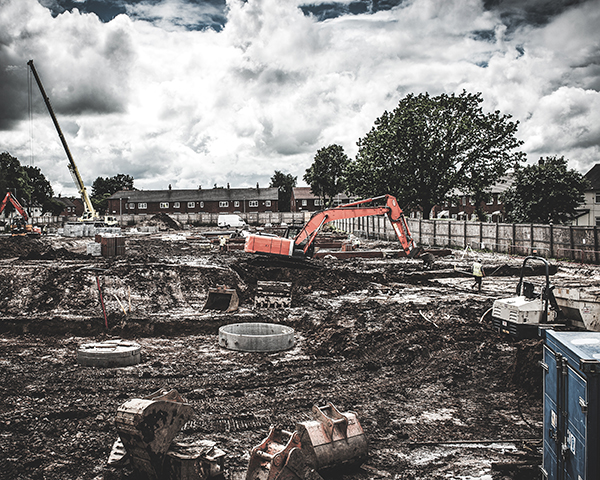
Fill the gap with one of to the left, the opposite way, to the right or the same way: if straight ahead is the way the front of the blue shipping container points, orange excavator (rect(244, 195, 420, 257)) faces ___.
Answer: the opposite way

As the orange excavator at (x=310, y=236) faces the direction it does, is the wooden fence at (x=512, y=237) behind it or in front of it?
in front

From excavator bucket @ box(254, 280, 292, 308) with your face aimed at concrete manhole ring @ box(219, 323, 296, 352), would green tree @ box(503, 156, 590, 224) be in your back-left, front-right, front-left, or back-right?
back-left

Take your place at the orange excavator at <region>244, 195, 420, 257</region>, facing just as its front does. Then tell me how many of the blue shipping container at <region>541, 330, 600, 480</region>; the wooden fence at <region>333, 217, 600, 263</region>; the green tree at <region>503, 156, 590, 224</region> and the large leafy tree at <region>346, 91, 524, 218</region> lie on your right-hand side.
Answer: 1

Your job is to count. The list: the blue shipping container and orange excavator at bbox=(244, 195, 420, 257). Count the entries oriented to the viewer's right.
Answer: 1

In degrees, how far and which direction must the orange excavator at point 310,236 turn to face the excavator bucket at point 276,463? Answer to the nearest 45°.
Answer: approximately 90° to its right

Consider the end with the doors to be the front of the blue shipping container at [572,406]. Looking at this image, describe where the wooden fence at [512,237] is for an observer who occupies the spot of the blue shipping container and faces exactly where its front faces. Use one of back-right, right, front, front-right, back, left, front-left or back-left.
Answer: back-right

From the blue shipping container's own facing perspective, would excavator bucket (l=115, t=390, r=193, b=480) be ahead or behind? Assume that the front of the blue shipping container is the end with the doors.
ahead

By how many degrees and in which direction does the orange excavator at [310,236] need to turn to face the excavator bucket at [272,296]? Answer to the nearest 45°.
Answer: approximately 90° to its right

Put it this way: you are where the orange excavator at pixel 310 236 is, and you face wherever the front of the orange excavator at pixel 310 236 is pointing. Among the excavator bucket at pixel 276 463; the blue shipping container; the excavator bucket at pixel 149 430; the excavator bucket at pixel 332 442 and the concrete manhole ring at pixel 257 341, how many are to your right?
5

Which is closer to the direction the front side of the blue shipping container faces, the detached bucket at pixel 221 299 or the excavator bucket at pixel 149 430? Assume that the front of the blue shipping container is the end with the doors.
the excavator bucket

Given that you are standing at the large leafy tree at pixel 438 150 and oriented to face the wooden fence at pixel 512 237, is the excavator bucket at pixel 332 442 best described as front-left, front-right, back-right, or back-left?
front-right

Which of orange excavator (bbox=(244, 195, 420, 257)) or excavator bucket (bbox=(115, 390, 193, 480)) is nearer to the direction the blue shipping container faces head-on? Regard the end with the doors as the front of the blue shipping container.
the excavator bucket

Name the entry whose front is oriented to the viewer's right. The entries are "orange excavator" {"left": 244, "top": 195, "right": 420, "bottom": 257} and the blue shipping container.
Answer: the orange excavator

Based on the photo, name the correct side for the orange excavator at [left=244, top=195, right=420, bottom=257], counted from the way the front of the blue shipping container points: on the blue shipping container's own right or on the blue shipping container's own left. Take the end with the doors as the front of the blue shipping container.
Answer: on the blue shipping container's own right

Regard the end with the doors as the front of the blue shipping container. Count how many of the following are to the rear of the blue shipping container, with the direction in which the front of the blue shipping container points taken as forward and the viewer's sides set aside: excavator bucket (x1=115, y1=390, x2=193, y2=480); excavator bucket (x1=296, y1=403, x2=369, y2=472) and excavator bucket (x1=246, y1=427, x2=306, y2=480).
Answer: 0

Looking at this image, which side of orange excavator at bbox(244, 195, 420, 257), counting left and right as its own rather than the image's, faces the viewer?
right

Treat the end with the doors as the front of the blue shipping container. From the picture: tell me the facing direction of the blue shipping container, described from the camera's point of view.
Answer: facing the viewer and to the left of the viewer
